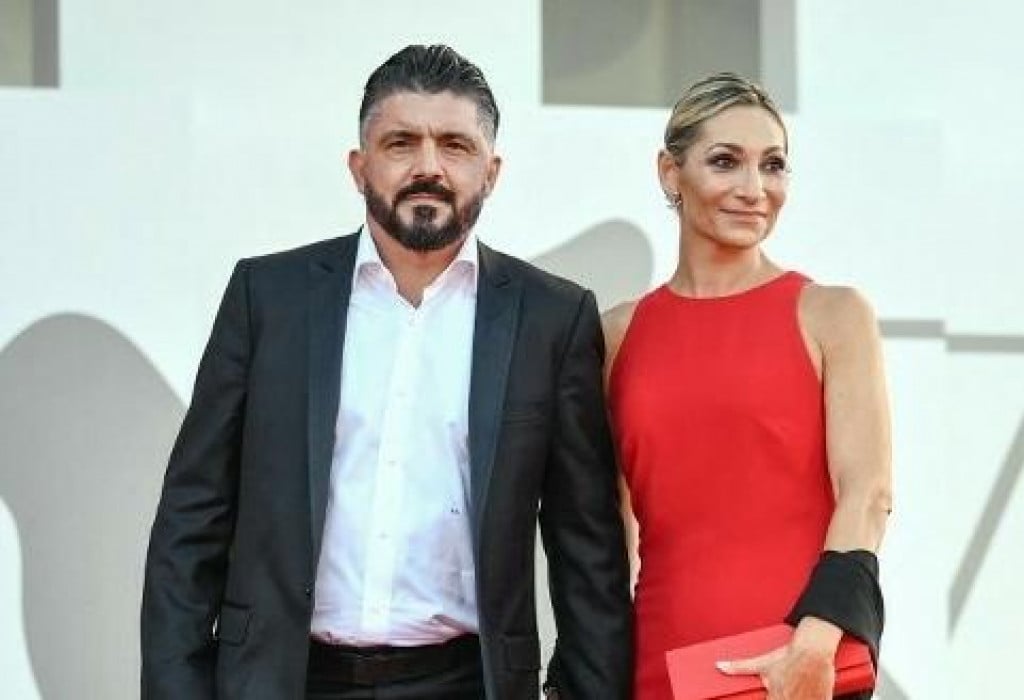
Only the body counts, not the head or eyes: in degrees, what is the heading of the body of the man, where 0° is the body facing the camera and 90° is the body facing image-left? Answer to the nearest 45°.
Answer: approximately 0°
